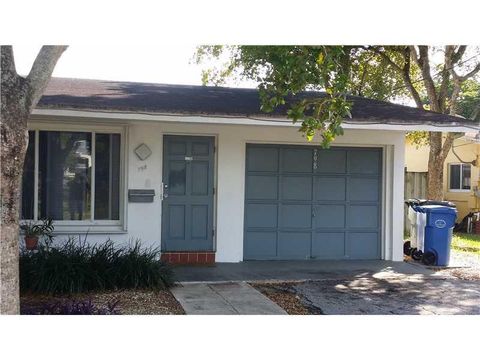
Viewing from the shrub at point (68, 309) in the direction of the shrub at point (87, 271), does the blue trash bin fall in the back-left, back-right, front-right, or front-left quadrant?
front-right

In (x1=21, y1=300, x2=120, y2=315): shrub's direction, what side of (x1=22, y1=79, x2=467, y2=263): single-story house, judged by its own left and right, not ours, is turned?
front

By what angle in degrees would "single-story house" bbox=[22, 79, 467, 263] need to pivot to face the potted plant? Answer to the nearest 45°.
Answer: approximately 90° to its right

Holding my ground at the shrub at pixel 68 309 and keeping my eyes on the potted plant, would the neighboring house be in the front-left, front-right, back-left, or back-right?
front-right

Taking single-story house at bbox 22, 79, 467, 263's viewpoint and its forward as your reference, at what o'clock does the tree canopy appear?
The tree canopy is roughly at 7 o'clock from the single-story house.

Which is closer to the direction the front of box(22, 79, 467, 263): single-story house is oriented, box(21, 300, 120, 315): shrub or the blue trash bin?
the shrub

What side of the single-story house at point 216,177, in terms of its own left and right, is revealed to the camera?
front

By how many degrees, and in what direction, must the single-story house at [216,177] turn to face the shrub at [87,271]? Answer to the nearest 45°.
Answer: approximately 45° to its right

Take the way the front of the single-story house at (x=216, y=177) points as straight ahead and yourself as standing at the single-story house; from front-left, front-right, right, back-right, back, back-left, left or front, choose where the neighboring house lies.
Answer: back-left

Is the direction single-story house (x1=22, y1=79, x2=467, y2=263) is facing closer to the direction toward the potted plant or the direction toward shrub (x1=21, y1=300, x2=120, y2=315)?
the shrub

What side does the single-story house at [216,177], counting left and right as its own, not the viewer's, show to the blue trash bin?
left
